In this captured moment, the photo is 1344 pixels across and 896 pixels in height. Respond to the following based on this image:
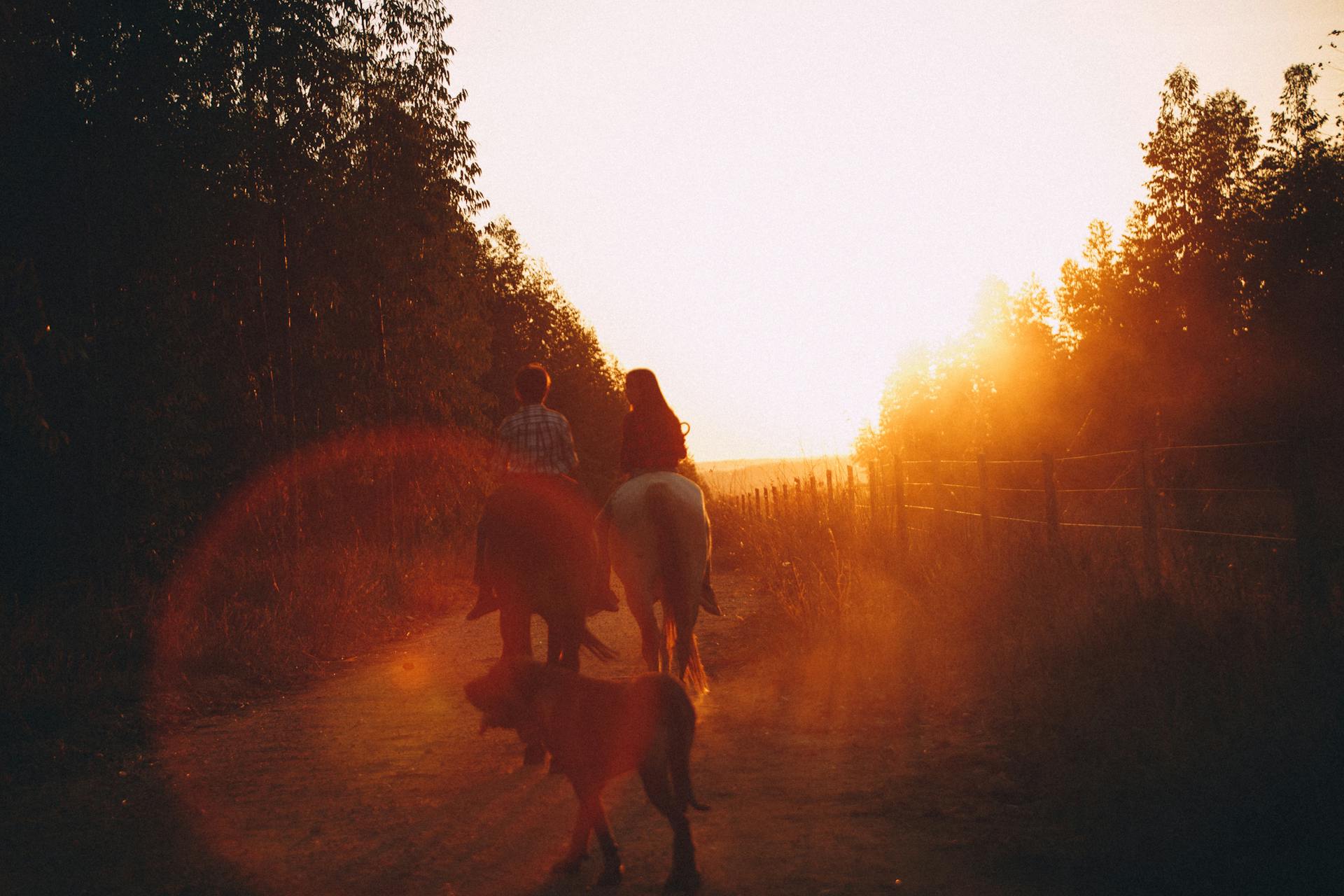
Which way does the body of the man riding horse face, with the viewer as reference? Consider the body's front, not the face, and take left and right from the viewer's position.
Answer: facing away from the viewer

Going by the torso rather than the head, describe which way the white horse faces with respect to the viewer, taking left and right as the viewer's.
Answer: facing away from the viewer

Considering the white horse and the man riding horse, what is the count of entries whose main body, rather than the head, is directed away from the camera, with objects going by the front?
2

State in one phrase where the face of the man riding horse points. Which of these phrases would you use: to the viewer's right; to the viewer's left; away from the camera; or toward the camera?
away from the camera

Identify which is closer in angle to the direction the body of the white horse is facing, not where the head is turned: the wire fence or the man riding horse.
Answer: the wire fence

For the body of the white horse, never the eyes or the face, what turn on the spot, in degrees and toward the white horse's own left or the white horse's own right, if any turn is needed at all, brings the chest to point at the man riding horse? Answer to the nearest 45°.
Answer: approximately 135° to the white horse's own left

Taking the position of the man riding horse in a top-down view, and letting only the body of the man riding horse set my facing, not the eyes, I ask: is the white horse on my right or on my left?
on my right
